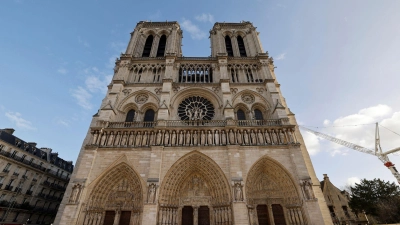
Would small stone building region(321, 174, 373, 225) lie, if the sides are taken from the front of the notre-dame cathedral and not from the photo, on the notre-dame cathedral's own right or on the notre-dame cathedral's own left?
on the notre-dame cathedral's own left
